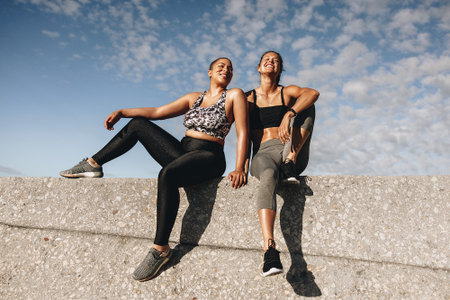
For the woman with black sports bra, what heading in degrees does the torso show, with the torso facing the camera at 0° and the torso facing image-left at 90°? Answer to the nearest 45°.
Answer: approximately 0°

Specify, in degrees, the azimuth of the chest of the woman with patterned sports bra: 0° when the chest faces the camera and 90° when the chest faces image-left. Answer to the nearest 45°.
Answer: approximately 45°

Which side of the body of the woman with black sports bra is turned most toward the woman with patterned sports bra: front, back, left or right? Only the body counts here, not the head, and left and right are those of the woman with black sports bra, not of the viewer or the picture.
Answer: right

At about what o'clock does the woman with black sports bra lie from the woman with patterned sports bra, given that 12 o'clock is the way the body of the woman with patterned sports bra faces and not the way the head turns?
The woman with black sports bra is roughly at 8 o'clock from the woman with patterned sports bra.
